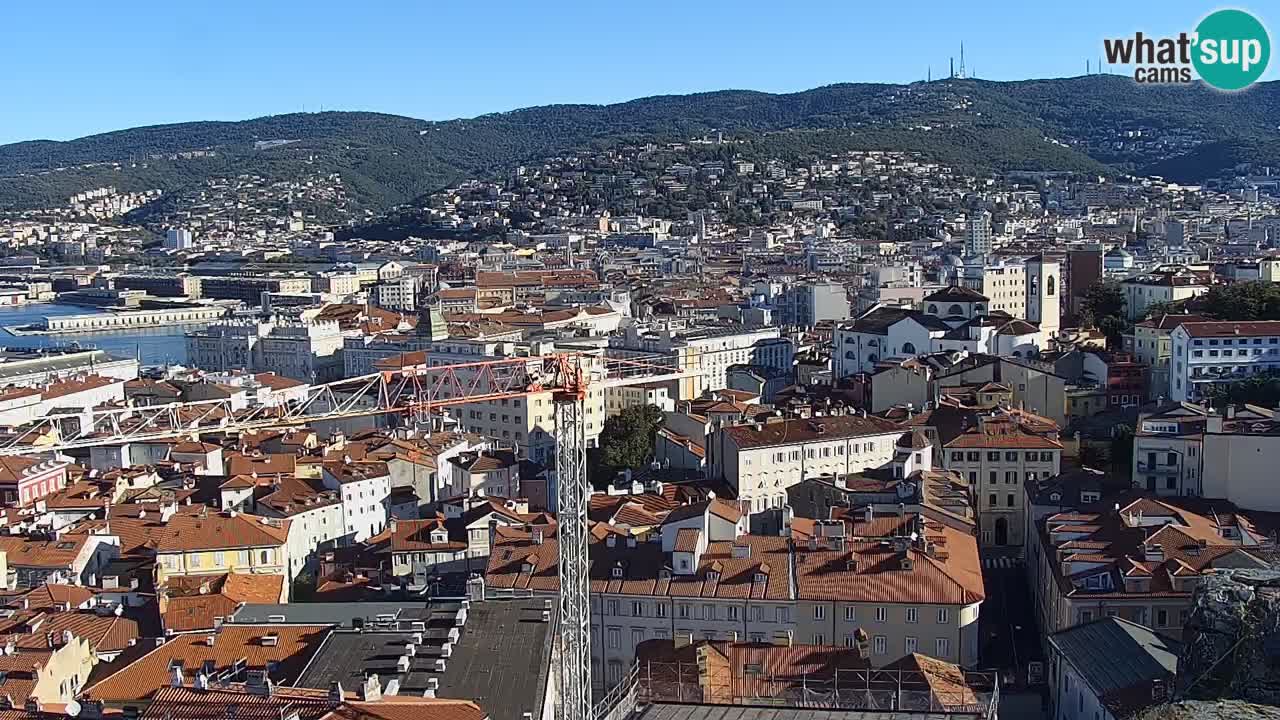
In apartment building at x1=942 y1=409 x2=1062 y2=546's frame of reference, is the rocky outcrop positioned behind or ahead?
ahead

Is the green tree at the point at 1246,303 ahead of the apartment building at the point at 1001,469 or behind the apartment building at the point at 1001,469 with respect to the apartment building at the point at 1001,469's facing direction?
behind

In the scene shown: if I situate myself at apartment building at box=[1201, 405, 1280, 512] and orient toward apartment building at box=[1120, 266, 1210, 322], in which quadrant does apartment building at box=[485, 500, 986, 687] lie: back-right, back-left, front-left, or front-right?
back-left

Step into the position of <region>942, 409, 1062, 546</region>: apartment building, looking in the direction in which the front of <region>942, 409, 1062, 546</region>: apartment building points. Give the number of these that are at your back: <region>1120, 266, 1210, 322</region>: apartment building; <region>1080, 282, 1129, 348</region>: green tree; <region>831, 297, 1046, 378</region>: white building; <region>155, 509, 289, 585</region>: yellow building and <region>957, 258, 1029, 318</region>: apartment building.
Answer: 4

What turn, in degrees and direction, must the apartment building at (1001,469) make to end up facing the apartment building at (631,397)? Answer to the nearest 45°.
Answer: approximately 135° to its right

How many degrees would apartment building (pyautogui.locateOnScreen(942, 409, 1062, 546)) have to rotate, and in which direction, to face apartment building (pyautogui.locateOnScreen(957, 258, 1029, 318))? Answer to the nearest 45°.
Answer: approximately 180°

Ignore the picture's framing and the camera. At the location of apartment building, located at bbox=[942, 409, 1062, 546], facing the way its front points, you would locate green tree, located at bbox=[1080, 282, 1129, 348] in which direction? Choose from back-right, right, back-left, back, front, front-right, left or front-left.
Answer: back

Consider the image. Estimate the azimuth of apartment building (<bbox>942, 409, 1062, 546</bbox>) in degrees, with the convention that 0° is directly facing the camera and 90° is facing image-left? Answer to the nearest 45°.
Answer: approximately 0°

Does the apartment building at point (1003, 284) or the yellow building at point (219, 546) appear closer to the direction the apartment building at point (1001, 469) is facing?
the yellow building

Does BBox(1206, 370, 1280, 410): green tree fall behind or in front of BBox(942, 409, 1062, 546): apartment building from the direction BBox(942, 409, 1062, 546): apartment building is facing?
behind

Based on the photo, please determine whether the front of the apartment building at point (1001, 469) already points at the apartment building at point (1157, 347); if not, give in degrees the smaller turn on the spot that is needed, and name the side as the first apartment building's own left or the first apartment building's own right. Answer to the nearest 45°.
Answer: approximately 180°

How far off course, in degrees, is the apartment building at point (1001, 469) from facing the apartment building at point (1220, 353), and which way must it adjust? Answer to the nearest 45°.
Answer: approximately 135° to its left

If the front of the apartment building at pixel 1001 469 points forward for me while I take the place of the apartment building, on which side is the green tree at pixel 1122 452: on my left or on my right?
on my left

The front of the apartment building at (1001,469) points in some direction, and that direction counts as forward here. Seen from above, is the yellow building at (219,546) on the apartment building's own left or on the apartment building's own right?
on the apartment building's own right

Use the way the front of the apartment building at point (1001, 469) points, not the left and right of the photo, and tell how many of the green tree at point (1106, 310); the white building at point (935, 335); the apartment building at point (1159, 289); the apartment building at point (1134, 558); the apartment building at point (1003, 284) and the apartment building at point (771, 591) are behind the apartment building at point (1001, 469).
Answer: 4

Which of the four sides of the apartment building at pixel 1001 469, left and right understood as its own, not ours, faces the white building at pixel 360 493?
right
